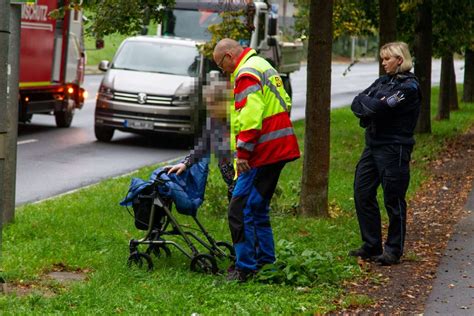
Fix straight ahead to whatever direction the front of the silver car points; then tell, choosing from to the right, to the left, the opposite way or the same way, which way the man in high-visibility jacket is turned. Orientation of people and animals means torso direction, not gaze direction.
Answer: to the right

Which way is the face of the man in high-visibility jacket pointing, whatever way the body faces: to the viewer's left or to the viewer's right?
to the viewer's left

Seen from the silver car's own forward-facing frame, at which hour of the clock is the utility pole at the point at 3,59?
The utility pole is roughly at 12 o'clock from the silver car.

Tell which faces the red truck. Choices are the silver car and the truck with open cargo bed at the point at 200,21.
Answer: the truck with open cargo bed

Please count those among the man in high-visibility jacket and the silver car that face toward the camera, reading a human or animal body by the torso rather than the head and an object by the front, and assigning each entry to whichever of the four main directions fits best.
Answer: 1

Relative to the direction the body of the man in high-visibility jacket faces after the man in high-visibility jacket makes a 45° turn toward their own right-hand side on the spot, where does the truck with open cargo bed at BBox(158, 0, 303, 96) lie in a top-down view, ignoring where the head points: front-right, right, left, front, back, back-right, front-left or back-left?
front-right

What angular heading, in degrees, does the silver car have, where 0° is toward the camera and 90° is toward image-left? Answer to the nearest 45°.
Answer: approximately 0°

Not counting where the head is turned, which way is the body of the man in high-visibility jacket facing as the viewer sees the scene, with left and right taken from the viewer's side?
facing to the left of the viewer
